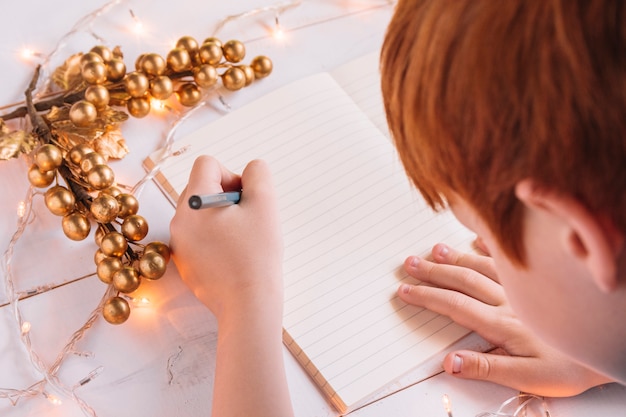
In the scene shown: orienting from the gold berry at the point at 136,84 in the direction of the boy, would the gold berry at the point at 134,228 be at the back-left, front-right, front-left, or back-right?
front-right

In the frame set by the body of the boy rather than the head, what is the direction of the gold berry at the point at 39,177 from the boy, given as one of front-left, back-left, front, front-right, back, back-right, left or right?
front

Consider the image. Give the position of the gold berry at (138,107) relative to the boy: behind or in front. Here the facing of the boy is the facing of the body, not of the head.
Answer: in front

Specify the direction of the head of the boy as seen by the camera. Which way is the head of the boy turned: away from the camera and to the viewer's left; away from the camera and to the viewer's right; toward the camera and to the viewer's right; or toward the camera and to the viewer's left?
away from the camera and to the viewer's left

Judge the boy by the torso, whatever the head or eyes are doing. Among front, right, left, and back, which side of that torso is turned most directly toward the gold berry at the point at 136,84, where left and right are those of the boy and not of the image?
front

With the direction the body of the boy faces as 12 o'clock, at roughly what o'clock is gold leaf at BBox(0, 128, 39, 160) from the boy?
The gold leaf is roughly at 12 o'clock from the boy.

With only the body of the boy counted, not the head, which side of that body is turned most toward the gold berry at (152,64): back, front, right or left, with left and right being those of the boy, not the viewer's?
front

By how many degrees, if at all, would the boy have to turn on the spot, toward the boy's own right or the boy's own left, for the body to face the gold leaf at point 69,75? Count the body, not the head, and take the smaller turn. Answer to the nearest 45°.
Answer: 0° — they already face it

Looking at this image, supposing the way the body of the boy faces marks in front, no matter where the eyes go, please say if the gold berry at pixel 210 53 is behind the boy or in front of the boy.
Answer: in front

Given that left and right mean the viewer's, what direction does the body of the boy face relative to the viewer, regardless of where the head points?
facing away from the viewer and to the left of the viewer
